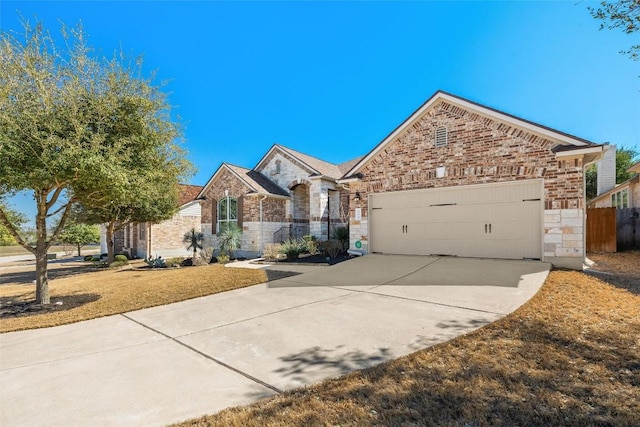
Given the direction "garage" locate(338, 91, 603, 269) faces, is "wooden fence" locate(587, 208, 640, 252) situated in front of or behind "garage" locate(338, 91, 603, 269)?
behind

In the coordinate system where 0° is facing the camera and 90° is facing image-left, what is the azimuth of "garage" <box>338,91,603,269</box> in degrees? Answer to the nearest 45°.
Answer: approximately 45°

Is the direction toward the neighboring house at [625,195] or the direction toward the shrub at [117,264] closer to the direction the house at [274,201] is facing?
the shrub

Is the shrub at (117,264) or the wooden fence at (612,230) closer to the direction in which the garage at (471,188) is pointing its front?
the shrub

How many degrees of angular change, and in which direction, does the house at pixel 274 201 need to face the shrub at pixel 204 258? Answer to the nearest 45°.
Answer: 0° — it already faces it

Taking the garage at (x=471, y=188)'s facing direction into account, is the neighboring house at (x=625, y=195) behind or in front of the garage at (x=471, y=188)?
behind

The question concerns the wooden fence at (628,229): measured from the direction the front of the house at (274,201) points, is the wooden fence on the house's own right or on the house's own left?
on the house's own left
